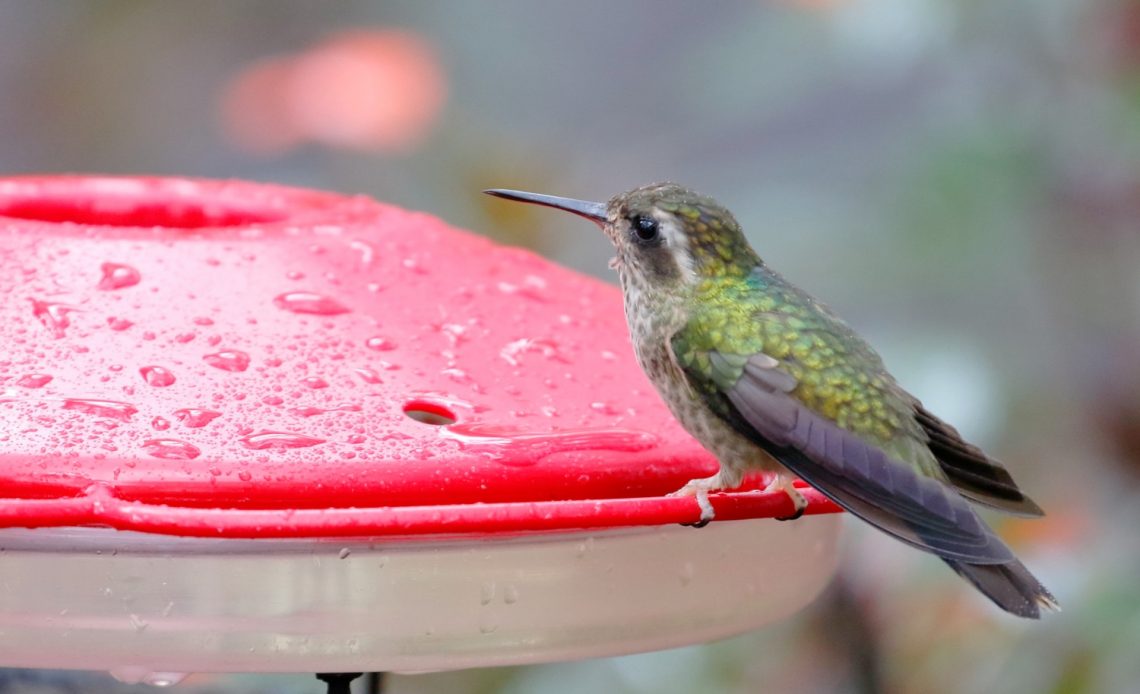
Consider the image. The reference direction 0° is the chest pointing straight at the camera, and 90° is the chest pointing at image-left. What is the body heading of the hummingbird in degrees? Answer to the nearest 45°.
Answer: approximately 90°
